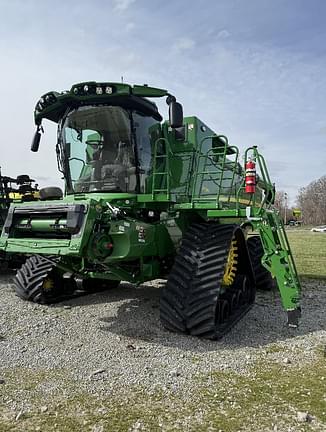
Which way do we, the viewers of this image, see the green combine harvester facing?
facing the viewer and to the left of the viewer

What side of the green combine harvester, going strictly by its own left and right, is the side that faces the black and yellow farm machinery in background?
right
